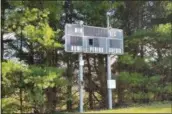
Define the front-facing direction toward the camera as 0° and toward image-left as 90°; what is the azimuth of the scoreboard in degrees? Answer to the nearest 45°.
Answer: approximately 315°
